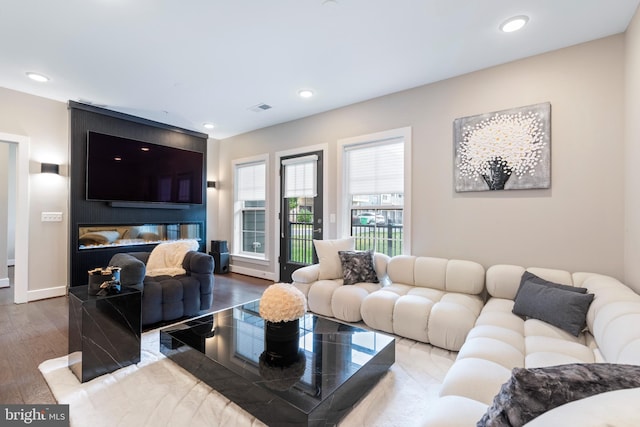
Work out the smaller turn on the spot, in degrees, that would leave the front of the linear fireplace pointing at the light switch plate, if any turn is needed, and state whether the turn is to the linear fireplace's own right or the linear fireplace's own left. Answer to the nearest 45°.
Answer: approximately 135° to the linear fireplace's own right

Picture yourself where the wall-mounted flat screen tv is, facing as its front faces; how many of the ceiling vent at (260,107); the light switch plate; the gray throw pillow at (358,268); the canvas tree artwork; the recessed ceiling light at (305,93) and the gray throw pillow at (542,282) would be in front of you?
5

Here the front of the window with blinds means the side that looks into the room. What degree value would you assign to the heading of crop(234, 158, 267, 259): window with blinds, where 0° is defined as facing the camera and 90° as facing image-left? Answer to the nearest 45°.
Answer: approximately 45°

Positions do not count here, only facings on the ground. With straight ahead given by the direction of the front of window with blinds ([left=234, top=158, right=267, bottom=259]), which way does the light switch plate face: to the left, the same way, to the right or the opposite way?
to the left

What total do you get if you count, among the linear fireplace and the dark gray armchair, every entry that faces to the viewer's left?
0

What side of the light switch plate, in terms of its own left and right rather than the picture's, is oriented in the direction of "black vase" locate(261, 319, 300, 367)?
front

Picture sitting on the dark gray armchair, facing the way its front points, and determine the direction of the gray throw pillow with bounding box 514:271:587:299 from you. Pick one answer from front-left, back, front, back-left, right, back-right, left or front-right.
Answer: front

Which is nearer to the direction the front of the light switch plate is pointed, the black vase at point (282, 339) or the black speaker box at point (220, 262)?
the black vase

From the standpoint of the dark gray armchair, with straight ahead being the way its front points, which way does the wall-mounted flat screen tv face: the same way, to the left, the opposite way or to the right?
the same way

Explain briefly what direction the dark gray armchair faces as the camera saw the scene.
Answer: facing the viewer and to the right of the viewer

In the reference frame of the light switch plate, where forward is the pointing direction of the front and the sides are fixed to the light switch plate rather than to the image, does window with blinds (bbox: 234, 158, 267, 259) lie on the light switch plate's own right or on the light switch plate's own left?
on the light switch plate's own left
